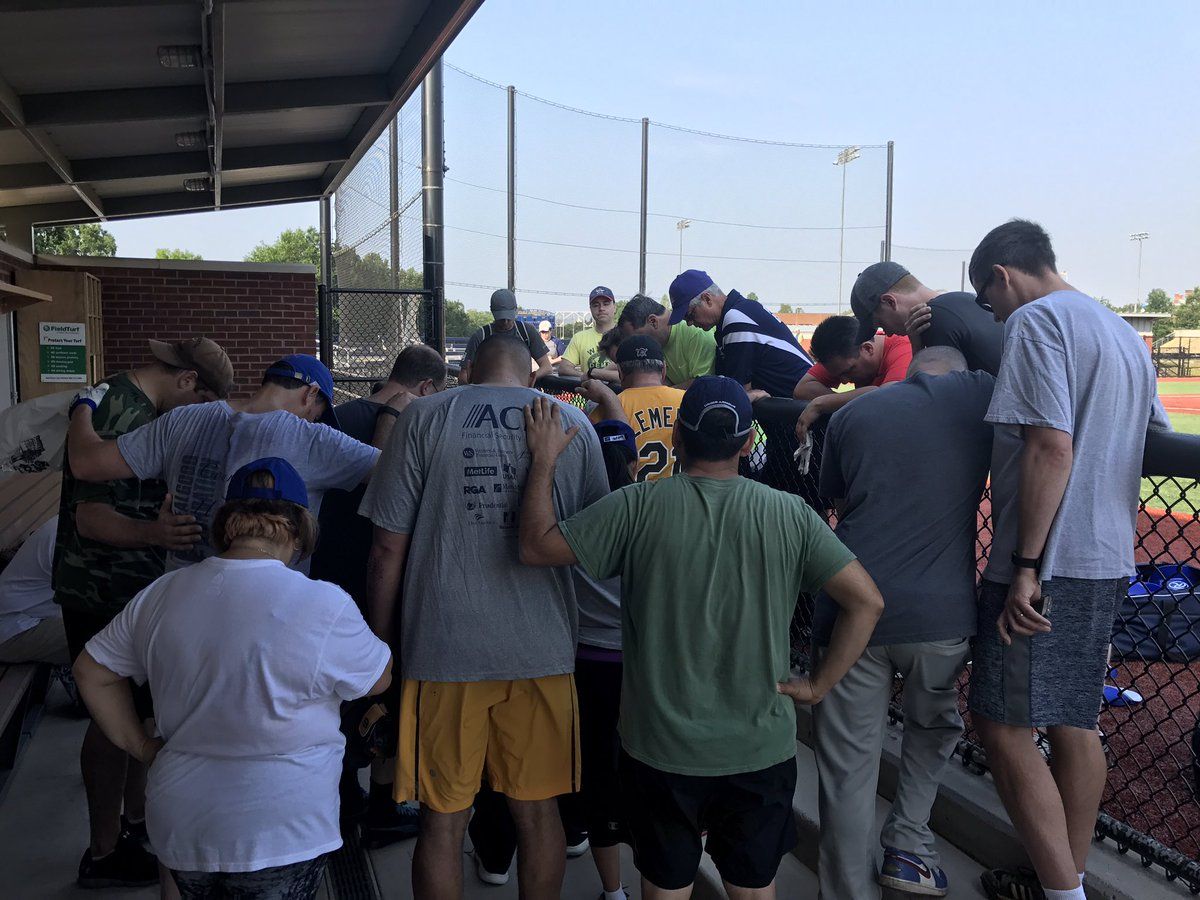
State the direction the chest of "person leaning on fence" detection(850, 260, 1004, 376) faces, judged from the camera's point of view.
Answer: to the viewer's left

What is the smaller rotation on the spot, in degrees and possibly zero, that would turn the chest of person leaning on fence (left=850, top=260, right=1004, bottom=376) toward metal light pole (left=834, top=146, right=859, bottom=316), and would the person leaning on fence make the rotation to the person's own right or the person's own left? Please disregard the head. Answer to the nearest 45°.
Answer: approximately 90° to the person's own right

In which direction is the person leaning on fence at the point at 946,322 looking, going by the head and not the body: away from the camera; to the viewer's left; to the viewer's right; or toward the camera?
to the viewer's left

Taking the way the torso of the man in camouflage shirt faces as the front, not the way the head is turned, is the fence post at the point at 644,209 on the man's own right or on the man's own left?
on the man's own left

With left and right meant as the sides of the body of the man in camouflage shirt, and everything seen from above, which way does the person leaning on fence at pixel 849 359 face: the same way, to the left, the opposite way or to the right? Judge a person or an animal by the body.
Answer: the opposite way

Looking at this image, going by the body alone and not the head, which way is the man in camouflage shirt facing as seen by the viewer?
to the viewer's right

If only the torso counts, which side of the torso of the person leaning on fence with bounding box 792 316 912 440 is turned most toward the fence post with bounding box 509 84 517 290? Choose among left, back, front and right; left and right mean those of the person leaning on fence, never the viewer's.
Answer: right
